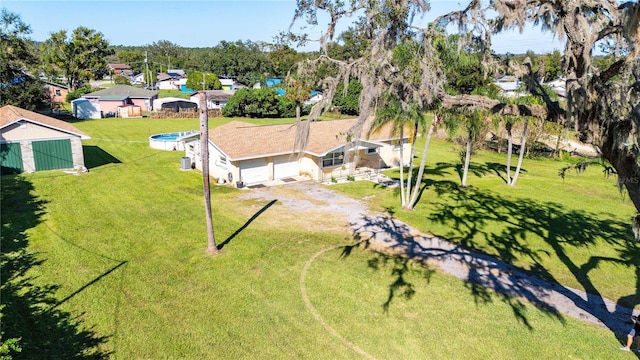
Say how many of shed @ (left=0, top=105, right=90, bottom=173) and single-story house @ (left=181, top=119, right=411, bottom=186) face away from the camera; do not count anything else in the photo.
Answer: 0

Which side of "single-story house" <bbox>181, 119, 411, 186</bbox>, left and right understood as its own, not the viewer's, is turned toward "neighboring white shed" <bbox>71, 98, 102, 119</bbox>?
back

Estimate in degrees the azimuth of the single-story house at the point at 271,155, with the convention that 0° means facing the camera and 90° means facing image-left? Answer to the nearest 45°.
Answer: approximately 315°

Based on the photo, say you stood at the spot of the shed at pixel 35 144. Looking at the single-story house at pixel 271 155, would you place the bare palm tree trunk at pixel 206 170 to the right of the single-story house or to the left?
right

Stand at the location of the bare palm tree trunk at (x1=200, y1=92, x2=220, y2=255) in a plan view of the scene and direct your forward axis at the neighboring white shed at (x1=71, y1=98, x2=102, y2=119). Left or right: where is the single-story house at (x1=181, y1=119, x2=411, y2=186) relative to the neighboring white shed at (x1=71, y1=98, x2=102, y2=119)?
right

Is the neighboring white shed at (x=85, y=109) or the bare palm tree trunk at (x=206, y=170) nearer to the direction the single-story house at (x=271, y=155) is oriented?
the bare palm tree trunk

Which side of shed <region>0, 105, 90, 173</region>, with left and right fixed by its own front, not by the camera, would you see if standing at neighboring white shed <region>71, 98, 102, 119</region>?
back

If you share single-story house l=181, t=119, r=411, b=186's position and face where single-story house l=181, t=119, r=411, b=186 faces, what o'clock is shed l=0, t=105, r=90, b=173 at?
The shed is roughly at 4 o'clock from the single-story house.

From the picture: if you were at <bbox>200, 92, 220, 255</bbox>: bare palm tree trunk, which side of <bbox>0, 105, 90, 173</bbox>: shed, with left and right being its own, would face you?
front

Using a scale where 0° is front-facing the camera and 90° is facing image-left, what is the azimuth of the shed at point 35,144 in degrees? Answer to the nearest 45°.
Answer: approximately 0°

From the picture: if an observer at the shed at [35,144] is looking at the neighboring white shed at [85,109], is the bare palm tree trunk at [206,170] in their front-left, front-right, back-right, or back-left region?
back-right

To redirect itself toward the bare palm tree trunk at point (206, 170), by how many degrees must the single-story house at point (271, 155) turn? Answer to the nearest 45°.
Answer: approximately 45° to its right
